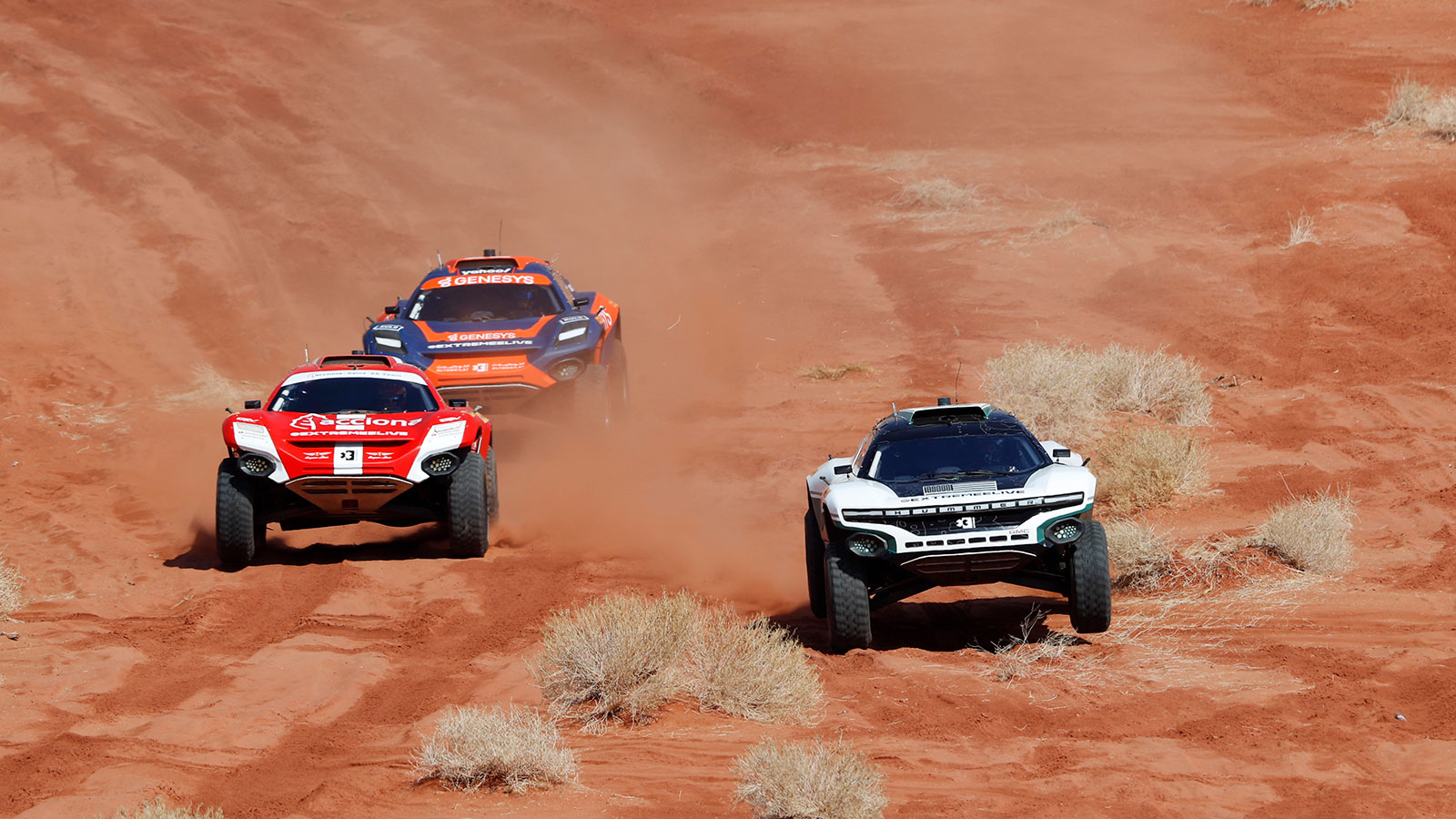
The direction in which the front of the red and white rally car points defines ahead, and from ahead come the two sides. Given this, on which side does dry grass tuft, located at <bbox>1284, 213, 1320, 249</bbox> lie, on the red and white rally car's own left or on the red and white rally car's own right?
on the red and white rally car's own left

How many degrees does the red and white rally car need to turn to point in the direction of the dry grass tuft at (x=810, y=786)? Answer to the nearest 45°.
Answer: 0° — it already faces it

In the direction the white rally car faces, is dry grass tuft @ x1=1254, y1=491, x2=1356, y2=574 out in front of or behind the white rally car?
behind

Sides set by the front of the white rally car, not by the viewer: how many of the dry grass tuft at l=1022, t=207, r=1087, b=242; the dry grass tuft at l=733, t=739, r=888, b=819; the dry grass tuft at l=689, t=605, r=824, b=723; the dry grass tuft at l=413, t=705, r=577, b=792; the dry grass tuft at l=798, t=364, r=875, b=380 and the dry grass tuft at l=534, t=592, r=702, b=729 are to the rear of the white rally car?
2

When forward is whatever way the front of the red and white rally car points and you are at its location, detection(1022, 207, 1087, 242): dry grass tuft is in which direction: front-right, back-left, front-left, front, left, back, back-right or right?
back-left

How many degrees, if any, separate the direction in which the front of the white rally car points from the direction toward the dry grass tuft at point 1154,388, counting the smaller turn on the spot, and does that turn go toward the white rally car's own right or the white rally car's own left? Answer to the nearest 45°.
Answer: approximately 180°

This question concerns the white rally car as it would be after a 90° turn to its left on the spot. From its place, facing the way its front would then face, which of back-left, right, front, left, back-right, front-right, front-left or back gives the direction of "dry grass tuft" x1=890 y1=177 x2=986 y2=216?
left

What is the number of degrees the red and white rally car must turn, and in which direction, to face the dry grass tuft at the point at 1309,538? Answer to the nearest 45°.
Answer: approximately 90° to its left

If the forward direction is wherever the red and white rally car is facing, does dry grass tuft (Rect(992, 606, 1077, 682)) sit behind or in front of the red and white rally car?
in front

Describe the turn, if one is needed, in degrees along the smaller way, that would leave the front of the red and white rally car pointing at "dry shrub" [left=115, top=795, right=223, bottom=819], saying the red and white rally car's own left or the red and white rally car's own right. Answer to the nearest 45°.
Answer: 0° — it already faces it

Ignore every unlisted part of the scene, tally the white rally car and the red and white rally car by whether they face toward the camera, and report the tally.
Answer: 2

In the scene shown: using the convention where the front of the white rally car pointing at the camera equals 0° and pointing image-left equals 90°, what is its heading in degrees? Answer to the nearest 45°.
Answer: approximately 0°

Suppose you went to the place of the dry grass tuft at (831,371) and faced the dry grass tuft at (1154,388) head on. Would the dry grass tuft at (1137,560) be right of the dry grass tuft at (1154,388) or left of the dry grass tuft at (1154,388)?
right

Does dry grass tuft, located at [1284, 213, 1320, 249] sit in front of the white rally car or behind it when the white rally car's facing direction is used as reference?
behind

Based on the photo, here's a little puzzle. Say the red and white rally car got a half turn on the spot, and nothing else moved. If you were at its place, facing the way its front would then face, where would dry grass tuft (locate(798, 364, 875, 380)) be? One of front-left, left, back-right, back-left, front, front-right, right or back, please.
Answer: front-right

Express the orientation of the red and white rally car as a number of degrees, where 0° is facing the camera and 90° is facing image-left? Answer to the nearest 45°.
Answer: approximately 0°
